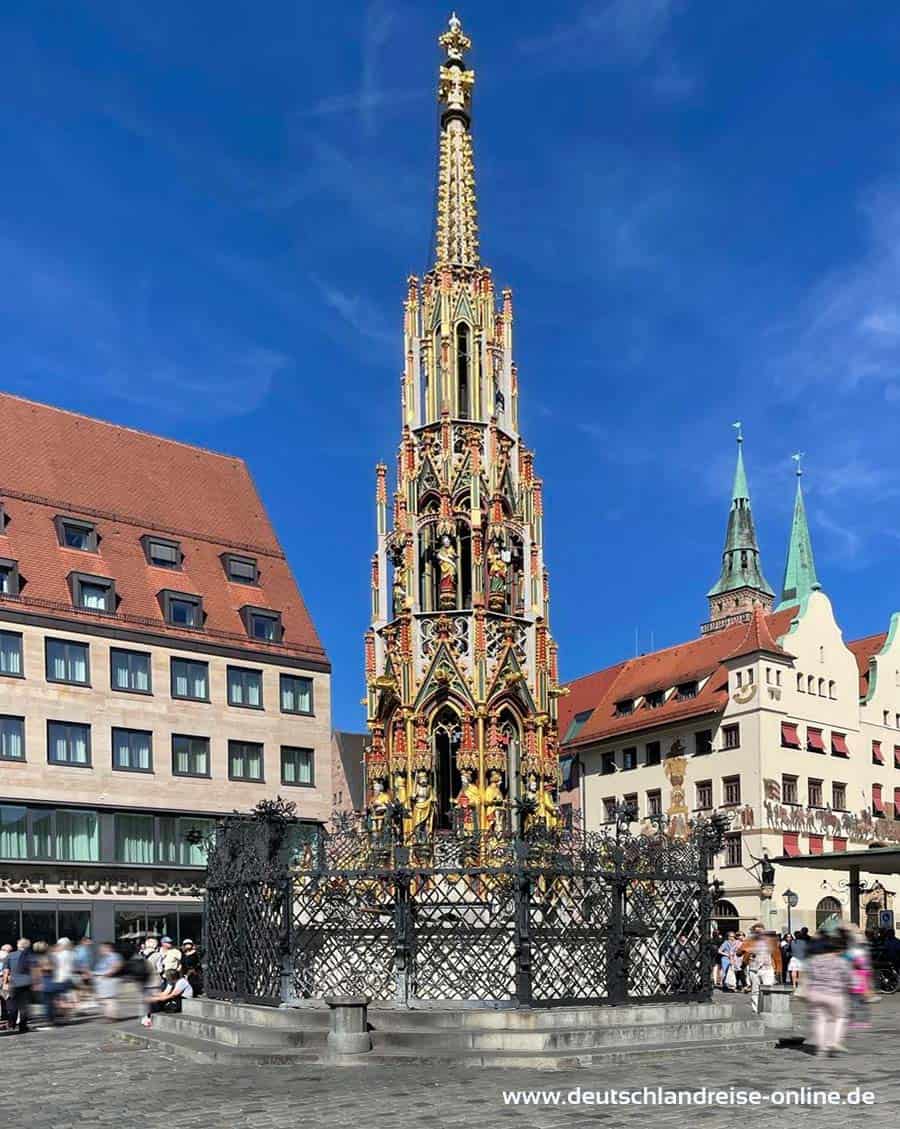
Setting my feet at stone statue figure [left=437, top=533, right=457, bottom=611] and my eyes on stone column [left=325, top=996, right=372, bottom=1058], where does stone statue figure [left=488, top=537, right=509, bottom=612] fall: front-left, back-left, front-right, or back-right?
back-left

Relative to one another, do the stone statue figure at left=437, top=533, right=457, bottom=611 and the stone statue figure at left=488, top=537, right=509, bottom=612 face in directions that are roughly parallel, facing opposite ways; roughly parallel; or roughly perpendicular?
roughly parallel

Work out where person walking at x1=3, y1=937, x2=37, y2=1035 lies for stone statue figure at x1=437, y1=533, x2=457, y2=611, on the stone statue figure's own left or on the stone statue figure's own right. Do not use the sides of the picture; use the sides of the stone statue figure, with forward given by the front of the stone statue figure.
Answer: on the stone statue figure's own right

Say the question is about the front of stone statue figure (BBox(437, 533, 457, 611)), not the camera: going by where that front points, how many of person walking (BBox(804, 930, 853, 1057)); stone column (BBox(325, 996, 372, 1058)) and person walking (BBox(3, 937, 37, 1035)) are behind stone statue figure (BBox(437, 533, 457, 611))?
0

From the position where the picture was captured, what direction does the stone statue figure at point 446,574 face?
facing the viewer

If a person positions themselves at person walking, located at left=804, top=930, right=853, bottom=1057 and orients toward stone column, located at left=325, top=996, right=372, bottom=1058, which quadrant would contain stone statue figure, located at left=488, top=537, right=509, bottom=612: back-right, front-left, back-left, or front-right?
front-right

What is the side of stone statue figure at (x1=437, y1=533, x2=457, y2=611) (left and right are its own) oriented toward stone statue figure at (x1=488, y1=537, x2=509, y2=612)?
left

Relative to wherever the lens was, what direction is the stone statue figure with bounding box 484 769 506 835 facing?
facing the viewer and to the right of the viewer

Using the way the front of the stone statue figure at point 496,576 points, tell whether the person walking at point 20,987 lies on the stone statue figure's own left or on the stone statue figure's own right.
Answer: on the stone statue figure's own right

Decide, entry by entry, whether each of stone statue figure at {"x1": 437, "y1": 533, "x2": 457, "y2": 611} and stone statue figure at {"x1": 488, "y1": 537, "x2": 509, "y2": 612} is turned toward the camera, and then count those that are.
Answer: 2
